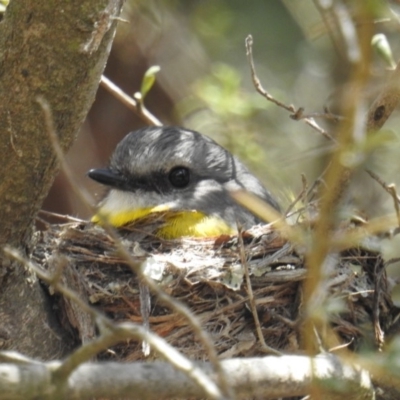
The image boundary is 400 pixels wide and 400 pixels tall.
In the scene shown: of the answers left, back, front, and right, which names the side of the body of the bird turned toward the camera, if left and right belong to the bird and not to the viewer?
left

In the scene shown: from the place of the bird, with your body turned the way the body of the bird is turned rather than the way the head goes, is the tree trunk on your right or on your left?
on your right

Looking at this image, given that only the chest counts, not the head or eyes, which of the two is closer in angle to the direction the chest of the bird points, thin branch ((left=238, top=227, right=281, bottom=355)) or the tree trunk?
the tree trunk

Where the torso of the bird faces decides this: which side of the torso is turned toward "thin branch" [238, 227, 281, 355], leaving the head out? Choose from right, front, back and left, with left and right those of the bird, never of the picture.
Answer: left

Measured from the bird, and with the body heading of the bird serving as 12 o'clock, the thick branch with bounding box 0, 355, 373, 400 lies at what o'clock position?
The thick branch is roughly at 9 o'clock from the bird.

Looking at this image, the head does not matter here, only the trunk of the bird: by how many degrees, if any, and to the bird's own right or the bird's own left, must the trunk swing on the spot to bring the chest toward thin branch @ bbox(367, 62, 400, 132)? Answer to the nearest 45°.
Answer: approximately 135° to the bird's own left
